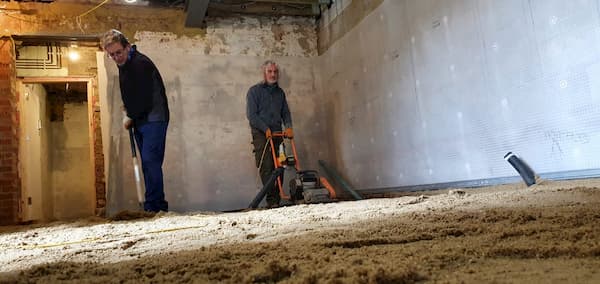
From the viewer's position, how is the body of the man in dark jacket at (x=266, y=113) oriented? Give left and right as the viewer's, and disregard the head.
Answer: facing the viewer and to the right of the viewer

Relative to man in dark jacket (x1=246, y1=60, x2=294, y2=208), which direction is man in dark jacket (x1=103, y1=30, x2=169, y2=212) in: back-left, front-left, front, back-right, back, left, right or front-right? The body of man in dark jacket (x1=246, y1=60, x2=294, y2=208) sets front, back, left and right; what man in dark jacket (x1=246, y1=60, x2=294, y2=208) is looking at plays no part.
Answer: right

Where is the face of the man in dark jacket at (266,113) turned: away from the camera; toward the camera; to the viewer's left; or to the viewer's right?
toward the camera
